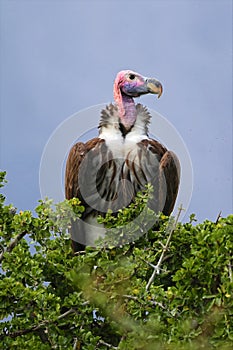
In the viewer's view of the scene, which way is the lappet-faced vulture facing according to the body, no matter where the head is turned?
toward the camera
